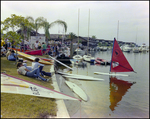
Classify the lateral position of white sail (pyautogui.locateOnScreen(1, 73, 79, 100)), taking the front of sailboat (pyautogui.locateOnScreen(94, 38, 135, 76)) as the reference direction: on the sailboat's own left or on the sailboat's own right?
on the sailboat's own left

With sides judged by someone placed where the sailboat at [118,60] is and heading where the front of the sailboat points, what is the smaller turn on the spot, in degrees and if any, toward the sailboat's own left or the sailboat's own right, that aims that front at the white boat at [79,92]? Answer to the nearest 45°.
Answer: approximately 90° to the sailboat's own left

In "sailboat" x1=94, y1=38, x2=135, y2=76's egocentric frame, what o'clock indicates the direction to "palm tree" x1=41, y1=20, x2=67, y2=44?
The palm tree is roughly at 1 o'clock from the sailboat.

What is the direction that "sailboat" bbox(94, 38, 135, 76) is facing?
to the viewer's left

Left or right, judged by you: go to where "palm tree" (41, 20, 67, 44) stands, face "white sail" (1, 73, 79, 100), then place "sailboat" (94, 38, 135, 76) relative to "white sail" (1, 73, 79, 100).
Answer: left
